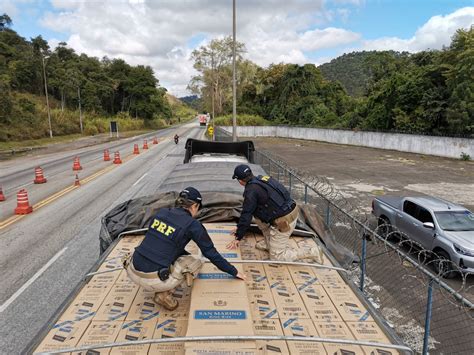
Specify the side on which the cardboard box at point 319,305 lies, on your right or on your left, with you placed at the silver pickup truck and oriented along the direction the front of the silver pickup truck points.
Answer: on your right

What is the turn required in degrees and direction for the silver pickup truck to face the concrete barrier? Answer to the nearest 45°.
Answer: approximately 135° to its left

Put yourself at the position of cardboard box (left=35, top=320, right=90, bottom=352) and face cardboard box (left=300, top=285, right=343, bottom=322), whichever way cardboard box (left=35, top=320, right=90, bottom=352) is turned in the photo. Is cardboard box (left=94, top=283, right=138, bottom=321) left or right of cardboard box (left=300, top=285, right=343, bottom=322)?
left

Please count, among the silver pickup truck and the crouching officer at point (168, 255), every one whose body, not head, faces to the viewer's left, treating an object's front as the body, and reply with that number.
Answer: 0

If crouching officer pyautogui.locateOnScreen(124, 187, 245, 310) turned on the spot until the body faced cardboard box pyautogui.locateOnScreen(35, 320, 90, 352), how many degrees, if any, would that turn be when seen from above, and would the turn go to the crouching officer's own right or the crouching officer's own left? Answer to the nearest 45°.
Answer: approximately 180°

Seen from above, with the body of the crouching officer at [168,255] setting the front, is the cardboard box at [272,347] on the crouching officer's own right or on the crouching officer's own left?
on the crouching officer's own right

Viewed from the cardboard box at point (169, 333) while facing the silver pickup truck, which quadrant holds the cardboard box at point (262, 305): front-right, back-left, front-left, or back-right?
front-right

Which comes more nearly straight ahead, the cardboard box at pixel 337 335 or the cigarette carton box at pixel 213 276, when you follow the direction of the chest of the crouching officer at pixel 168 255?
the cigarette carton box

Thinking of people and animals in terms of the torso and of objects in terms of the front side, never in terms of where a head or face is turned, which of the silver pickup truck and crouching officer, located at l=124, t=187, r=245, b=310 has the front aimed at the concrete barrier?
the crouching officer

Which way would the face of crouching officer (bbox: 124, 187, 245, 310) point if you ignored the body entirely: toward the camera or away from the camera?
away from the camera

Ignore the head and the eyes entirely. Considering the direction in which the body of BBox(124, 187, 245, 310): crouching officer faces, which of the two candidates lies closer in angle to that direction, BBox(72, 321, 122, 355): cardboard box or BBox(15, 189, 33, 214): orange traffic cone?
the orange traffic cone

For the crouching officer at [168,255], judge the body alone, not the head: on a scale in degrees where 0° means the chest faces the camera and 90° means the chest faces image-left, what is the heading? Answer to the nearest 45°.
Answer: approximately 225°

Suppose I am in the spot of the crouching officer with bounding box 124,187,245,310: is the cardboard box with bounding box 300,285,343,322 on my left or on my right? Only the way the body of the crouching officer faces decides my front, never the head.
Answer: on my right

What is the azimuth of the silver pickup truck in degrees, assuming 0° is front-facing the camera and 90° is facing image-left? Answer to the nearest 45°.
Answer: approximately 315°
